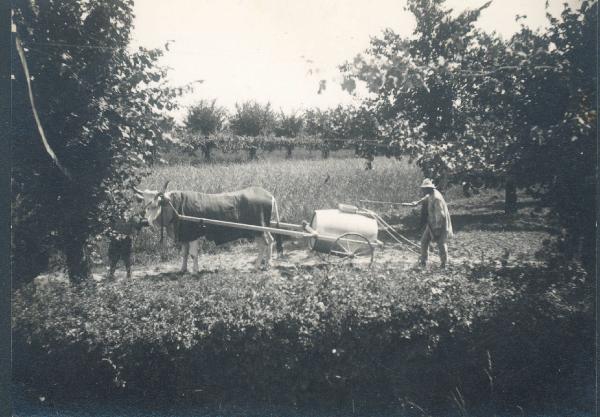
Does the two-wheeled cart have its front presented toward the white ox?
yes

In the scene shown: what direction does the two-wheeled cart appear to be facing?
to the viewer's left

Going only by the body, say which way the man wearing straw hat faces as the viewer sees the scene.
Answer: to the viewer's left

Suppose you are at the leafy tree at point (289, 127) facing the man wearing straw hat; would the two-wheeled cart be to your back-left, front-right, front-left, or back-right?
front-right

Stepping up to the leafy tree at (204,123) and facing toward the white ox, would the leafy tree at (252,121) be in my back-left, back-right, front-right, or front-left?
back-left

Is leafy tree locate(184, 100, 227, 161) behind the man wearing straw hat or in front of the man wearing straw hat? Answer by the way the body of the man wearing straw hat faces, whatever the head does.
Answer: in front

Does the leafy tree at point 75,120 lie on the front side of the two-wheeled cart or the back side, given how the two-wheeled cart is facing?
on the front side

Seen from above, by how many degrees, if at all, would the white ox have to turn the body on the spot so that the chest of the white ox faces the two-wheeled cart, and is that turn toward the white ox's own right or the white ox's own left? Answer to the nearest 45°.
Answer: approximately 180°

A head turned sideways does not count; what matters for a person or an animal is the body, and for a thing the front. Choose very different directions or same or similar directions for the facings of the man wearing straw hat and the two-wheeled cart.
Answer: same or similar directions

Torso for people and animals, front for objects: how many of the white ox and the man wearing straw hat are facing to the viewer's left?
2

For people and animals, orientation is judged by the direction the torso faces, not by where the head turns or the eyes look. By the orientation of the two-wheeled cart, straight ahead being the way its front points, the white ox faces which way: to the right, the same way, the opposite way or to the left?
the same way

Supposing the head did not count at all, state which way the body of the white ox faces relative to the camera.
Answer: to the viewer's left

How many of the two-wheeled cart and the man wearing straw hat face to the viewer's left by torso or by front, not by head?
2
